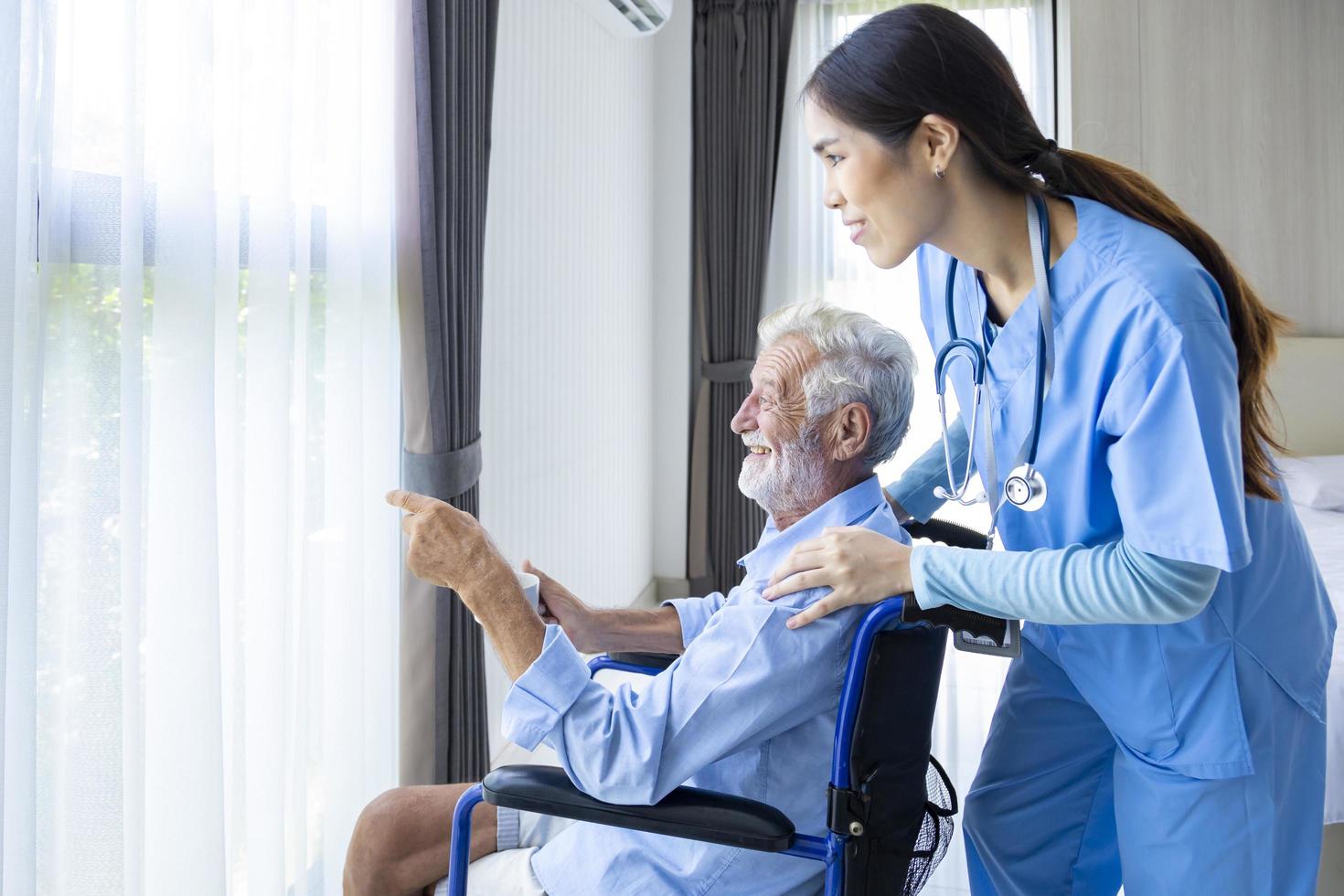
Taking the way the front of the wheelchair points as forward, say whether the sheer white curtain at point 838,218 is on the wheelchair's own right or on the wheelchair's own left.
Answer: on the wheelchair's own right

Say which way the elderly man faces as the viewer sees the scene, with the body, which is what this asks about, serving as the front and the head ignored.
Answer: to the viewer's left

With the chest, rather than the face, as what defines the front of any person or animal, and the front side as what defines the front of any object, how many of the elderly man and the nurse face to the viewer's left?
2

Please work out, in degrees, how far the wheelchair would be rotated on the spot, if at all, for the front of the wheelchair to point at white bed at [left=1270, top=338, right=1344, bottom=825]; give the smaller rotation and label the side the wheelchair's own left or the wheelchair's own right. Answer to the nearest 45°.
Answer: approximately 135° to the wheelchair's own right

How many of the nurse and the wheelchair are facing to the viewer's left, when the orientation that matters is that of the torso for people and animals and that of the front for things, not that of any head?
2

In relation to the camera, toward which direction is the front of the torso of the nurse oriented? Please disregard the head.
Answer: to the viewer's left

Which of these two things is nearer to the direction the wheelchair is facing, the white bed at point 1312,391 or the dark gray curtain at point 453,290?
the dark gray curtain

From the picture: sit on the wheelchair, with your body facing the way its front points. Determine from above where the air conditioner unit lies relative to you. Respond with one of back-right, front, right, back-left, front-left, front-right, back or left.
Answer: right

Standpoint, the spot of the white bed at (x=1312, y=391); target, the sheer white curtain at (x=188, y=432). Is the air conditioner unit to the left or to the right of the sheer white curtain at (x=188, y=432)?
right

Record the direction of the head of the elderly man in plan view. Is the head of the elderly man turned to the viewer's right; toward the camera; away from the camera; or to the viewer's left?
to the viewer's left

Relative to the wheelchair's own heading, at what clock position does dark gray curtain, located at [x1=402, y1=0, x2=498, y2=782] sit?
The dark gray curtain is roughly at 2 o'clock from the wheelchair.

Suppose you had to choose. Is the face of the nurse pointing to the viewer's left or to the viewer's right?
to the viewer's left
